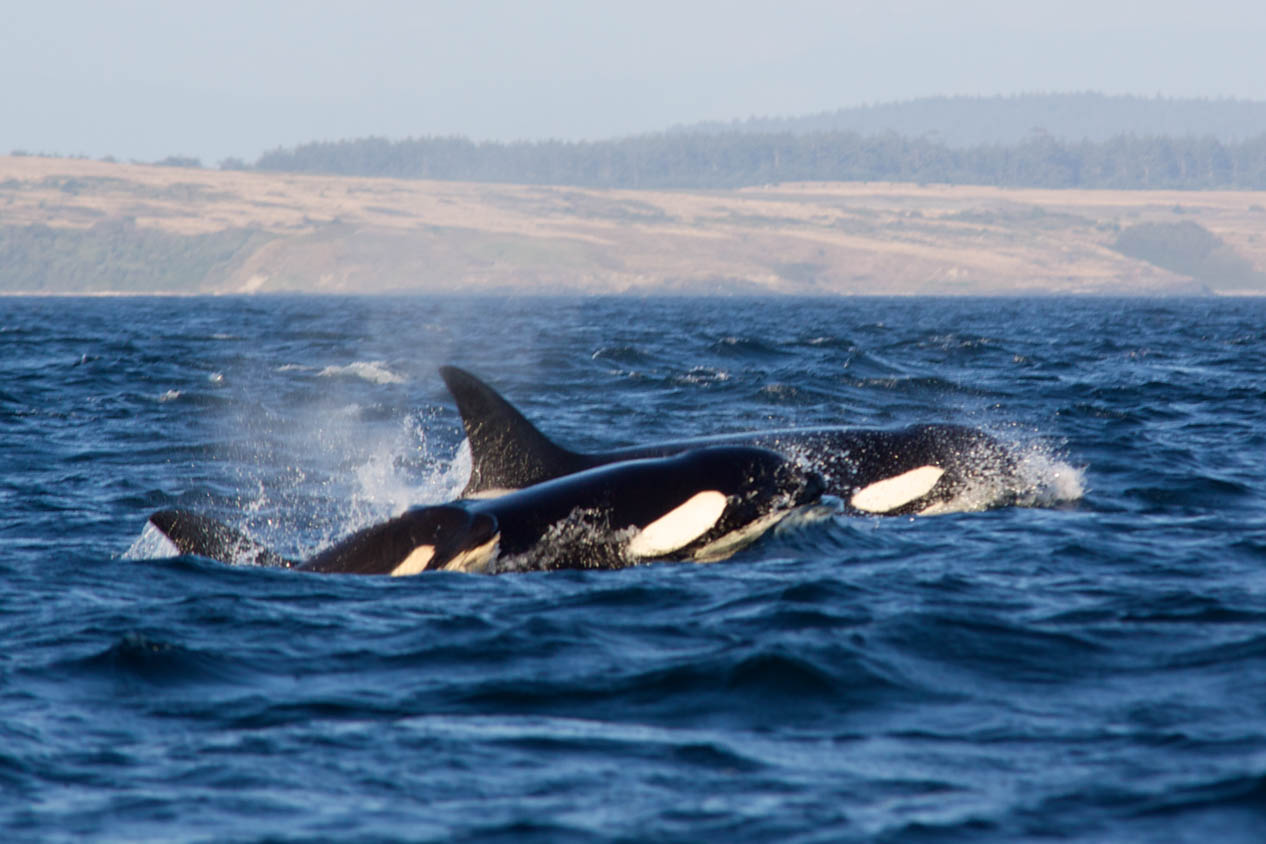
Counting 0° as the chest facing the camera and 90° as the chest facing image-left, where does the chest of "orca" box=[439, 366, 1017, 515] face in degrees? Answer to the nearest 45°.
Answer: approximately 270°
